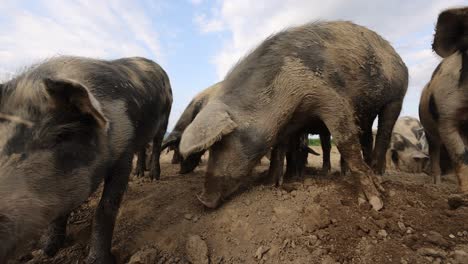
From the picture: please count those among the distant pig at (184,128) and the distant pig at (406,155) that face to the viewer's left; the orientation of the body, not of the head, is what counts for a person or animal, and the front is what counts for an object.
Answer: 1

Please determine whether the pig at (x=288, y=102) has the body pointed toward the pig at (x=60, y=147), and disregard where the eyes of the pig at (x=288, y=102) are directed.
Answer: yes

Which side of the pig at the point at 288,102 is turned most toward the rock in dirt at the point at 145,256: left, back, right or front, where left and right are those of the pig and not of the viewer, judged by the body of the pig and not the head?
front

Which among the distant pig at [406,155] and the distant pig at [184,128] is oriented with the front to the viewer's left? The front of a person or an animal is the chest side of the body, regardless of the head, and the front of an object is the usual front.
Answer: the distant pig at [184,128]

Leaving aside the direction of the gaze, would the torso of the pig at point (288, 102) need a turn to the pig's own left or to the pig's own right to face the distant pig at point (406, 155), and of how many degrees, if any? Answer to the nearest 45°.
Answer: approximately 180°

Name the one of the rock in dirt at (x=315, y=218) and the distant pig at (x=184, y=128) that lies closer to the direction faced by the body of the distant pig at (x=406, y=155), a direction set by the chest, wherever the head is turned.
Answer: the rock in dirt

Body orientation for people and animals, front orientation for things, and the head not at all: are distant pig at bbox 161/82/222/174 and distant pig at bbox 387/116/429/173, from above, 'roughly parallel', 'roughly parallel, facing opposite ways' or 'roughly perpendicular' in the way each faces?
roughly perpendicular

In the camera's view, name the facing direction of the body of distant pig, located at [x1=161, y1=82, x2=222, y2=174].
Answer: to the viewer's left

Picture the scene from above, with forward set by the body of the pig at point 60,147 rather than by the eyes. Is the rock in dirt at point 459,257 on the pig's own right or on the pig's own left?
on the pig's own left
